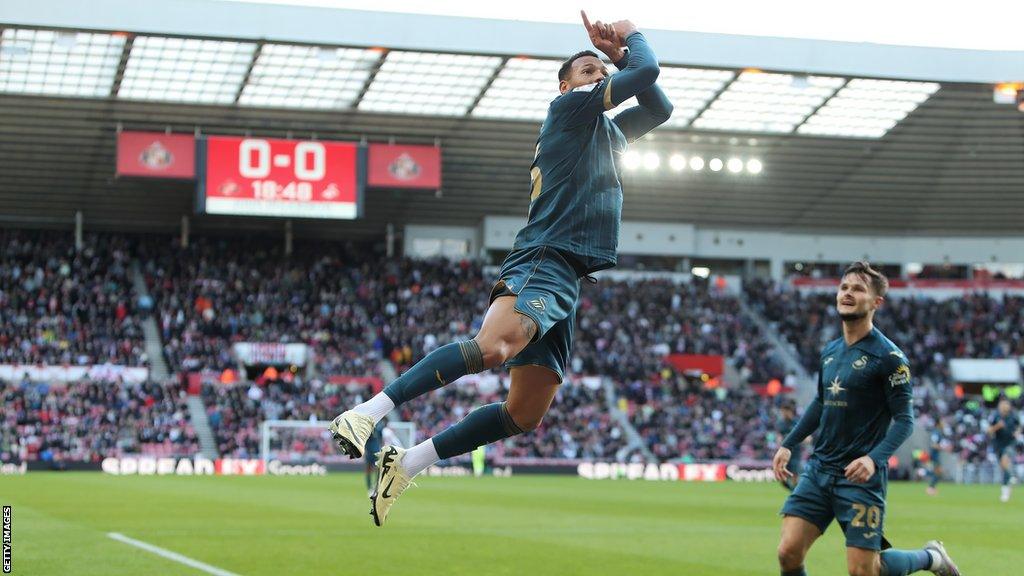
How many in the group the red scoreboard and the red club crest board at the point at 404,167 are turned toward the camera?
2

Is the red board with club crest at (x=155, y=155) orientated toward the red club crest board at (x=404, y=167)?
no

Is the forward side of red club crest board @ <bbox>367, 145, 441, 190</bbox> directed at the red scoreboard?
no

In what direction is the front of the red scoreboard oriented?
toward the camera

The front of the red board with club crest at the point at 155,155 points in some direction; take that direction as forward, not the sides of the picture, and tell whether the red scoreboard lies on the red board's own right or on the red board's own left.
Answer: on the red board's own left

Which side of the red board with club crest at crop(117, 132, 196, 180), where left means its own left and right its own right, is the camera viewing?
front

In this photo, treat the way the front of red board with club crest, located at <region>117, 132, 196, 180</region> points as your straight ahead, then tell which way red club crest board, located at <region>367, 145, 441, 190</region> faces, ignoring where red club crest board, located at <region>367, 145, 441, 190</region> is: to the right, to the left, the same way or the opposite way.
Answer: the same way

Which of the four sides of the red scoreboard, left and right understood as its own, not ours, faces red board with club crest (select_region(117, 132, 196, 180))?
right

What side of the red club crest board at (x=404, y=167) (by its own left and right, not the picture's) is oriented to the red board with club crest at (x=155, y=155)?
right

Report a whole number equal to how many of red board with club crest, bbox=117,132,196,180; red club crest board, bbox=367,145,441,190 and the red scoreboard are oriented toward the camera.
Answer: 3

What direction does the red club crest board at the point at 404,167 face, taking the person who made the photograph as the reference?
facing the viewer

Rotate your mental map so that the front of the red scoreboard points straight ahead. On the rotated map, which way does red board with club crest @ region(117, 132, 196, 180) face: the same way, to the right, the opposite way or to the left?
the same way

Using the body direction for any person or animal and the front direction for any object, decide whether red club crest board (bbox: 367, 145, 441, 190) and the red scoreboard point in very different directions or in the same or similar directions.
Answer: same or similar directions
